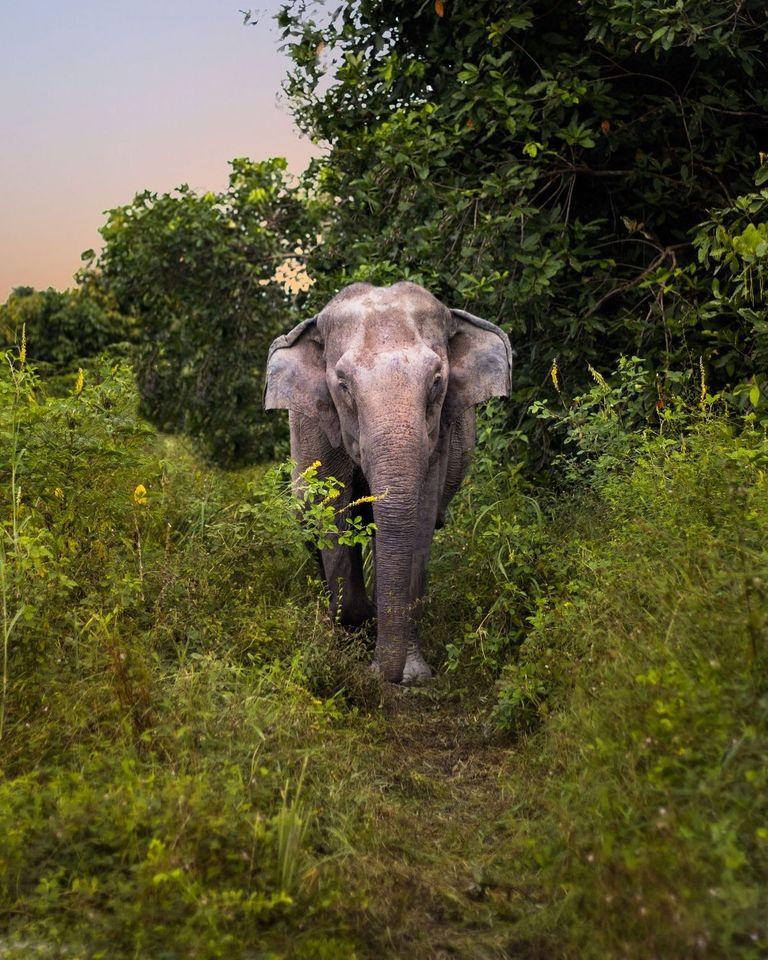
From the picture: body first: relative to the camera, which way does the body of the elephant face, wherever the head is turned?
toward the camera

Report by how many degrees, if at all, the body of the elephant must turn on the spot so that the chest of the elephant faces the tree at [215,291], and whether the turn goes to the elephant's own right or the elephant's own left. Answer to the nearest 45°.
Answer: approximately 180°

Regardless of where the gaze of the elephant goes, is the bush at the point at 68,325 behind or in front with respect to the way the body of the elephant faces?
behind
